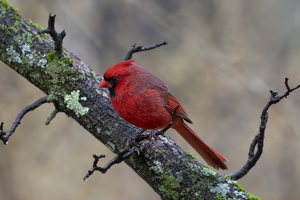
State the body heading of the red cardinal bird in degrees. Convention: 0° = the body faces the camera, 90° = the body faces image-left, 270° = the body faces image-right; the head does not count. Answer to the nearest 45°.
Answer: approximately 90°
